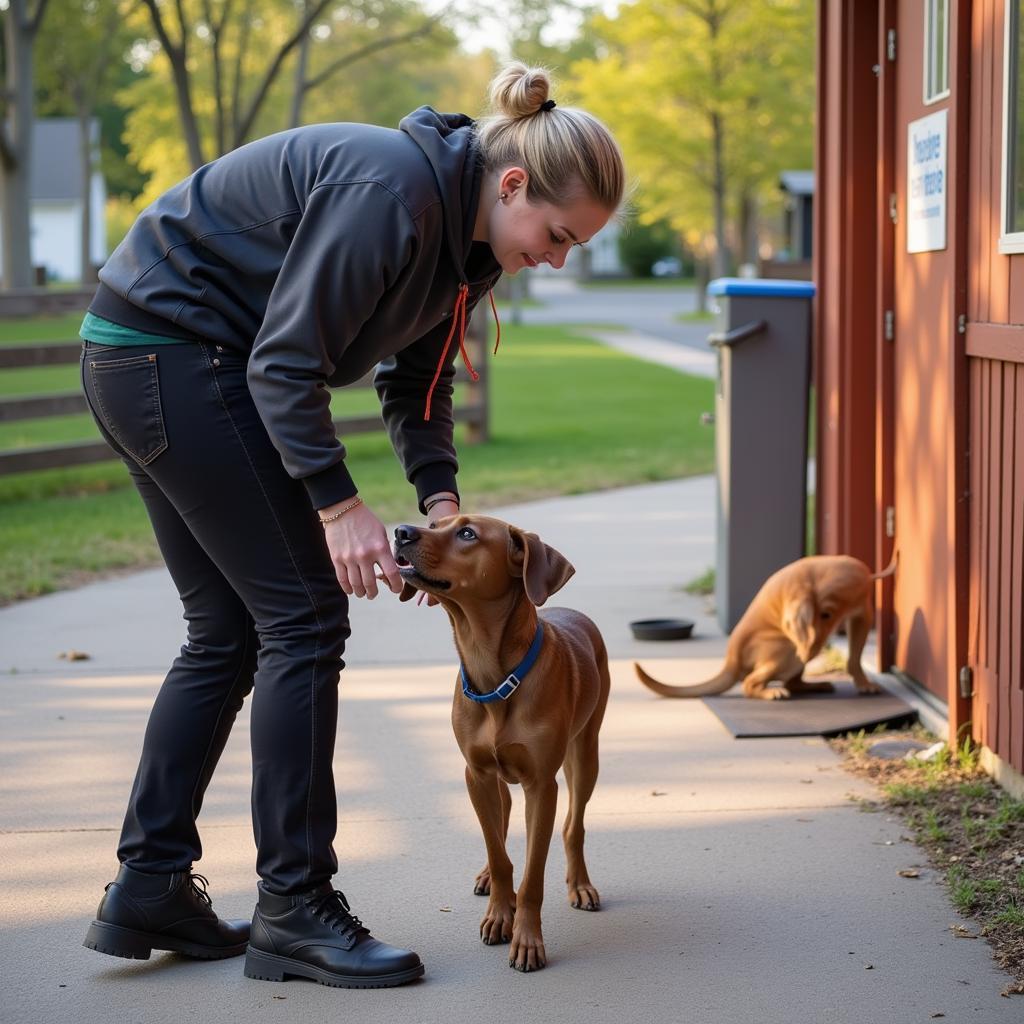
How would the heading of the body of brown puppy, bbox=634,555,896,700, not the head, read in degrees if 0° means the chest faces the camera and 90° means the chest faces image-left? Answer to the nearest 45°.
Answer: approximately 270°

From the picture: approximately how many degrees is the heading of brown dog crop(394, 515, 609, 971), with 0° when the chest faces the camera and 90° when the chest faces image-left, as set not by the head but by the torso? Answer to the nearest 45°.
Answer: approximately 45°

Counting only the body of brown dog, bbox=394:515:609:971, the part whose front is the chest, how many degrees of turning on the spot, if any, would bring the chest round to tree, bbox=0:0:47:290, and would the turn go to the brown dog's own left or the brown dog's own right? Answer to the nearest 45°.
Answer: approximately 135° to the brown dog's own right

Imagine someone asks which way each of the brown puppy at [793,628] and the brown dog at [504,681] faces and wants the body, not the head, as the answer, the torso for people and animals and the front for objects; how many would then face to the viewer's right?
1

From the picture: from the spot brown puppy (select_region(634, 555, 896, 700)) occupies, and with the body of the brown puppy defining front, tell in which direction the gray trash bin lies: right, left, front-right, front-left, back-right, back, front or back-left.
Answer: left

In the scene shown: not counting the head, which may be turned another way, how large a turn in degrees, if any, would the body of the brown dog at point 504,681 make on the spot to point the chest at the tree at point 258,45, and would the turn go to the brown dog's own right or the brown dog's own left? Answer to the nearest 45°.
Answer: approximately 135° to the brown dog's own right

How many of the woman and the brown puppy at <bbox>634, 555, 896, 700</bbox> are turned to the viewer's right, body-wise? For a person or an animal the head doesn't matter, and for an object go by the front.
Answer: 2

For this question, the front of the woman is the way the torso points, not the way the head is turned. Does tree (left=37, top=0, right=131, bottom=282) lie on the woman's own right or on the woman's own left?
on the woman's own left

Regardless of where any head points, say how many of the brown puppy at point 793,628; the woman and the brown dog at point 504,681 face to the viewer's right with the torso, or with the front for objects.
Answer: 2

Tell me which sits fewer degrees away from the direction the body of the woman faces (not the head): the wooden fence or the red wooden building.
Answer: the red wooden building

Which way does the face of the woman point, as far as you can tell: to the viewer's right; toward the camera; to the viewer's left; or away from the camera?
to the viewer's right

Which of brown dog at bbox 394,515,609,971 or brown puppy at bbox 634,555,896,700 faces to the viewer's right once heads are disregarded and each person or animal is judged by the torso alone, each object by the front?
the brown puppy

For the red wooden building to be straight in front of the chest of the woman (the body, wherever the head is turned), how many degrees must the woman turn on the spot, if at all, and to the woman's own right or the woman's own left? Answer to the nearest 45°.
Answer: approximately 45° to the woman's own left

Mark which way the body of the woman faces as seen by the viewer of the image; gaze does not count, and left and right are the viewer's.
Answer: facing to the right of the viewer

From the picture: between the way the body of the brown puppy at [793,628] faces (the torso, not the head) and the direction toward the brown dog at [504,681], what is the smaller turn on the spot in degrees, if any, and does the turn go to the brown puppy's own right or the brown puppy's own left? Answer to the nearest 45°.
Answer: approximately 90° to the brown puppy's own right
